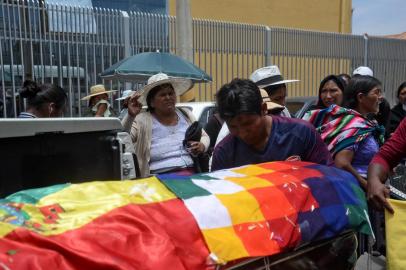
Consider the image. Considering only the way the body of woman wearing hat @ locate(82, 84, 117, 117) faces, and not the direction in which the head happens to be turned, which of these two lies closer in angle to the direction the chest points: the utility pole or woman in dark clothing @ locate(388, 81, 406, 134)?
the woman in dark clothing

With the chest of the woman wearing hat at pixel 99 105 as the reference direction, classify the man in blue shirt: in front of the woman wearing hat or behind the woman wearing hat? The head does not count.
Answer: in front

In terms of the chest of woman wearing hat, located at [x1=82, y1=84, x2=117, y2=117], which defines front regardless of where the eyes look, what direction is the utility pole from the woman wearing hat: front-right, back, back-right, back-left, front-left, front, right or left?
back-left

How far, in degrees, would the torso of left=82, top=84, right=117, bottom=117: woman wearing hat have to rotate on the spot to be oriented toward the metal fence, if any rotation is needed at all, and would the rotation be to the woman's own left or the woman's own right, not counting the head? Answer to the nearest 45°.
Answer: approximately 180°

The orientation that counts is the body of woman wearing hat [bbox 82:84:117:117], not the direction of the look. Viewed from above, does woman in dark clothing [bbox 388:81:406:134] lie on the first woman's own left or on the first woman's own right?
on the first woman's own left

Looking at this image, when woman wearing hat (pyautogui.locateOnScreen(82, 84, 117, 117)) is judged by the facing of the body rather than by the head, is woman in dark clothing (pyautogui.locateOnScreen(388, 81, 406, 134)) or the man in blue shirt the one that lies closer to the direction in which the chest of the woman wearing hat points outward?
the man in blue shirt

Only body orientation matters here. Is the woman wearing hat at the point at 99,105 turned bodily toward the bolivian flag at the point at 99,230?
yes

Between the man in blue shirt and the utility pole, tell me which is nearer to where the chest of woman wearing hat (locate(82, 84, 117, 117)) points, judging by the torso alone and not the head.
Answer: the man in blue shirt

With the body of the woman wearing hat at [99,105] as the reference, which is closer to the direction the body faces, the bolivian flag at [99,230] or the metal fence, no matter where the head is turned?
the bolivian flag

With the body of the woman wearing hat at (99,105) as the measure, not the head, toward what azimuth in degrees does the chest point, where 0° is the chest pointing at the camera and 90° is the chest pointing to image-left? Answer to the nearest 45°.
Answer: approximately 0°
